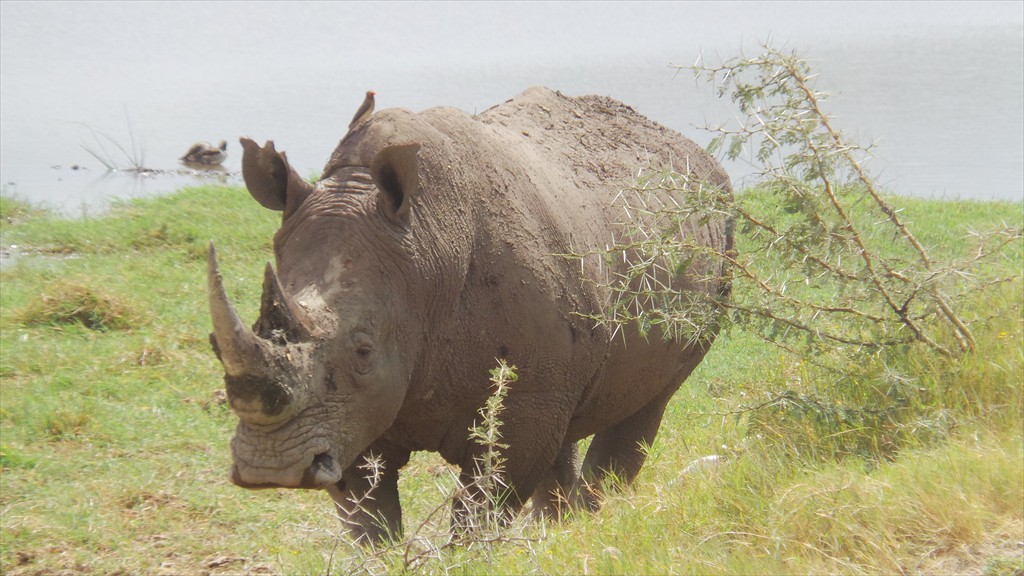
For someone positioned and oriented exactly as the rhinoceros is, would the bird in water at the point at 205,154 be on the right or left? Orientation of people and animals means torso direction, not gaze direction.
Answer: on its right

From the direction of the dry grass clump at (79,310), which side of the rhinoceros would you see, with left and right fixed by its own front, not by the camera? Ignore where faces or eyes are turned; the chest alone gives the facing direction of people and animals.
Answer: right

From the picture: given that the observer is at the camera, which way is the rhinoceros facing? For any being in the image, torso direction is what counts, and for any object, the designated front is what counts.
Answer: facing the viewer and to the left of the viewer

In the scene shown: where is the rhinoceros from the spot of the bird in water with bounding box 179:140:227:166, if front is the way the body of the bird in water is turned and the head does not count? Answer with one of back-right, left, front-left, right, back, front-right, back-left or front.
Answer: right

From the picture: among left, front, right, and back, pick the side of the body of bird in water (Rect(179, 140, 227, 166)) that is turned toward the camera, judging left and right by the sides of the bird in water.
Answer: right

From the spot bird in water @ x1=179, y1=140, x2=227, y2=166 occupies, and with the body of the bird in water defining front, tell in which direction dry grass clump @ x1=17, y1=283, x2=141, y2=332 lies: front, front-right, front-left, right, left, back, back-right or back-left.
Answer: right
